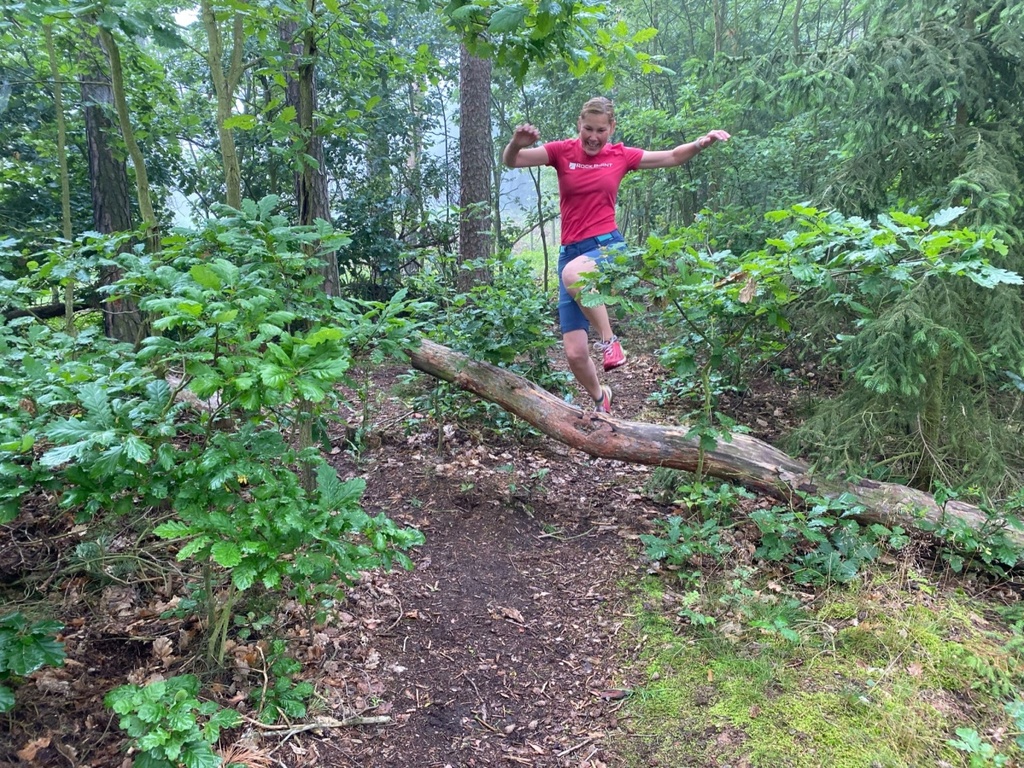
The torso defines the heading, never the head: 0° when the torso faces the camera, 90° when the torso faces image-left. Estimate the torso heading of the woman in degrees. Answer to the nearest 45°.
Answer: approximately 0°

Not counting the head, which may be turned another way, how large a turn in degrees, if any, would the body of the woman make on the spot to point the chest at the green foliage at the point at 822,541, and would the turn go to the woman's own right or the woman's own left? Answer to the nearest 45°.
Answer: approximately 45° to the woman's own left

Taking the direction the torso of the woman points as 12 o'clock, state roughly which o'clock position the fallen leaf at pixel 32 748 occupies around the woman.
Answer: The fallen leaf is roughly at 1 o'clock from the woman.

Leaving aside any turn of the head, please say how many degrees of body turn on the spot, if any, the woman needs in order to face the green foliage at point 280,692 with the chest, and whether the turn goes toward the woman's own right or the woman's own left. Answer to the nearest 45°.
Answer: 0° — they already face it
